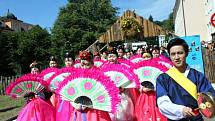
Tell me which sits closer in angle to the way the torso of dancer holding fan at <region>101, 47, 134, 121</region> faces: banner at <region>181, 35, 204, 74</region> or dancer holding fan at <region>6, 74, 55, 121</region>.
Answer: the dancer holding fan

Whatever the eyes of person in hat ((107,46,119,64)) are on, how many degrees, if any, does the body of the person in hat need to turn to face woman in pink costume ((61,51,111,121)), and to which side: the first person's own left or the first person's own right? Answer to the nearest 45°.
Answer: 0° — they already face them

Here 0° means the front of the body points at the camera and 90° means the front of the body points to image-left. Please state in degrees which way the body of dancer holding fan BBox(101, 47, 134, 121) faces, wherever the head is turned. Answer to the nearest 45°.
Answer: approximately 0°

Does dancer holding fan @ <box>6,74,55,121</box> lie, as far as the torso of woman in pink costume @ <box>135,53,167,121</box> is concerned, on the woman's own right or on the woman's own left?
on the woman's own right
